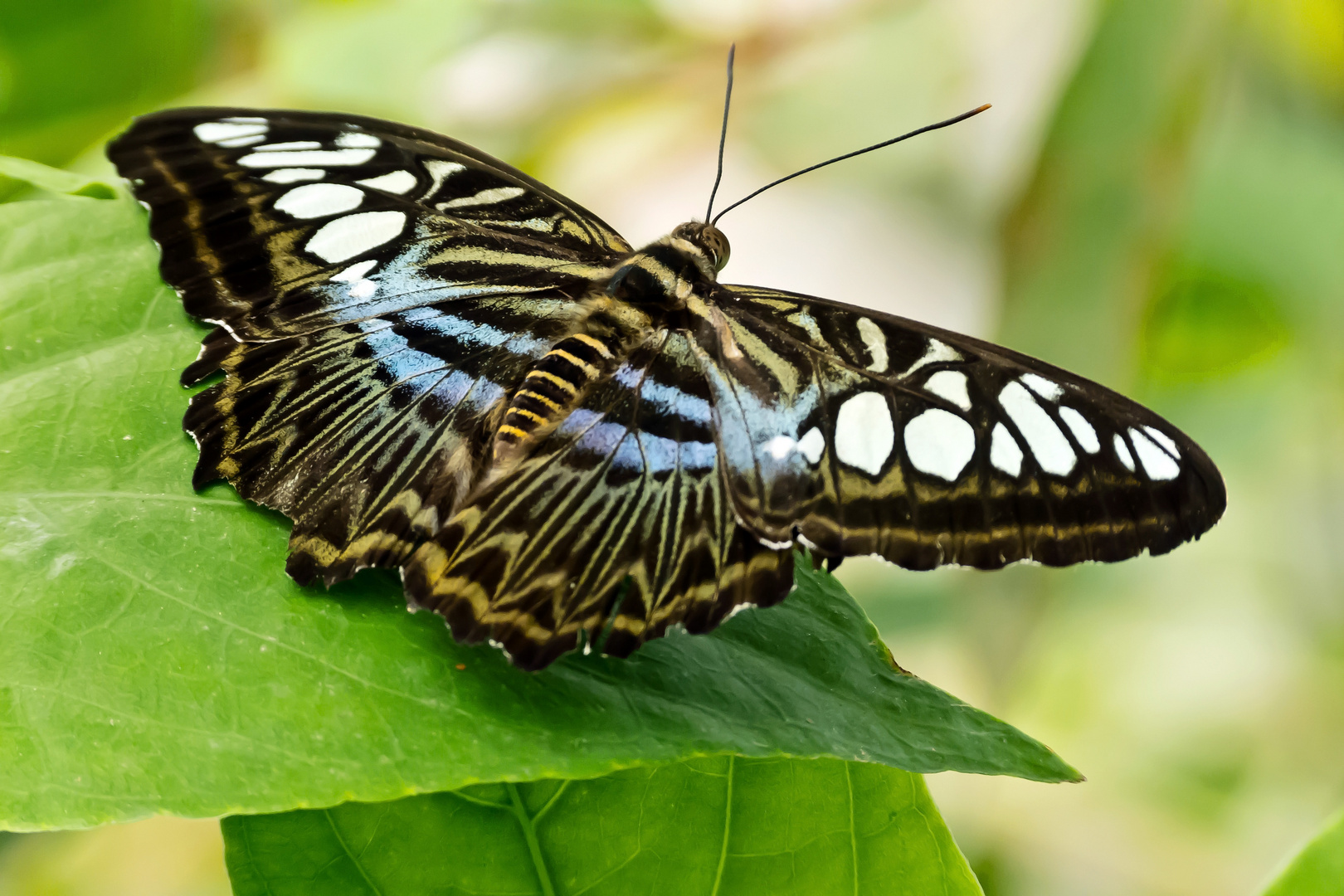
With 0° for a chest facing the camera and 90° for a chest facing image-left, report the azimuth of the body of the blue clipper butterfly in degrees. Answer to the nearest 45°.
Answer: approximately 225°
